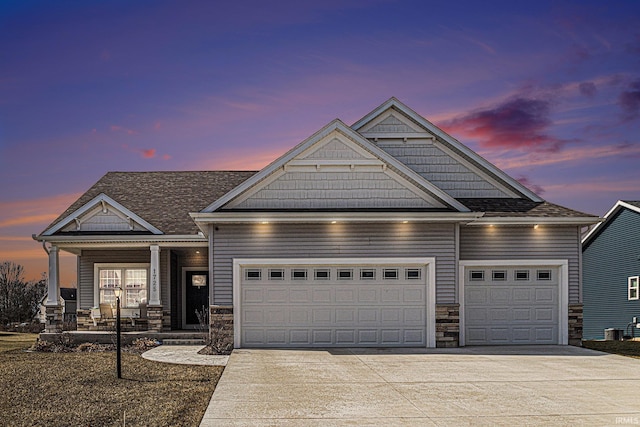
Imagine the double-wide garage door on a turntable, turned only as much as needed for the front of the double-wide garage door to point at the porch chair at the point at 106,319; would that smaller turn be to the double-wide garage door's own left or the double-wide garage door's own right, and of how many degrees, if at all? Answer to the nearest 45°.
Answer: approximately 135° to the double-wide garage door's own right

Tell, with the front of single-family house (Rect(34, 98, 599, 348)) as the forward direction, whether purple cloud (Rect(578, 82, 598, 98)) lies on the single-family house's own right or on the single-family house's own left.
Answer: on the single-family house's own left

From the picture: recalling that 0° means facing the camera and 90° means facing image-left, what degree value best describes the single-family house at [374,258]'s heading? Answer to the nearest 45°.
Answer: approximately 0°
